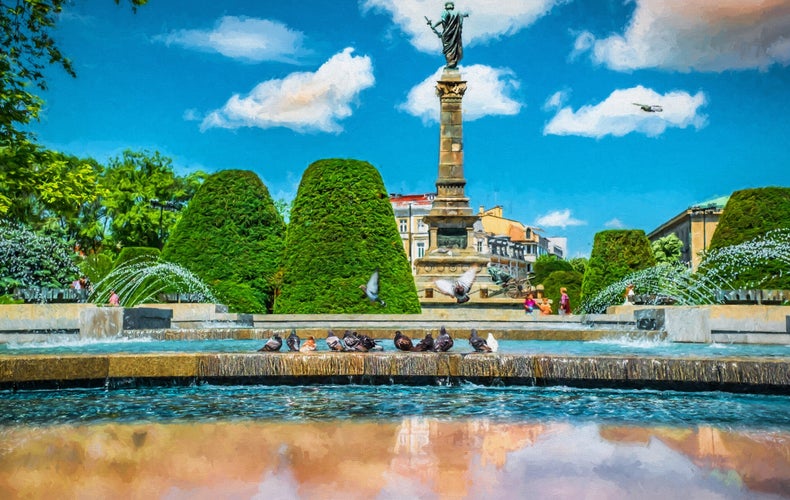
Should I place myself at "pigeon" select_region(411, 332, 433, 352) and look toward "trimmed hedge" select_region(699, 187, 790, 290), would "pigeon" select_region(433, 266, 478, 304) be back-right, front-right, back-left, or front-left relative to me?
front-left
